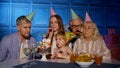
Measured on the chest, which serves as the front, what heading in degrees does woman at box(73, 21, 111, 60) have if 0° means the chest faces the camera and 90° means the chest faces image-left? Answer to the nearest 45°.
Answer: approximately 45°

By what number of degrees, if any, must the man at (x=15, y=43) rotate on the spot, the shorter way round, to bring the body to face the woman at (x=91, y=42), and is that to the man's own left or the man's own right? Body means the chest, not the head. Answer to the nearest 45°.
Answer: approximately 45° to the man's own left

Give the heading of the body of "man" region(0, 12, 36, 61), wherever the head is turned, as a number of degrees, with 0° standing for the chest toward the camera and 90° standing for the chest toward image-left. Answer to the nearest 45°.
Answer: approximately 315°

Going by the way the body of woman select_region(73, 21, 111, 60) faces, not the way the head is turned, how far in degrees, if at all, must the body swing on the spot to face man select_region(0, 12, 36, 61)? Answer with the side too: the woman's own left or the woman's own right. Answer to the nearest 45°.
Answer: approximately 45° to the woman's own right
